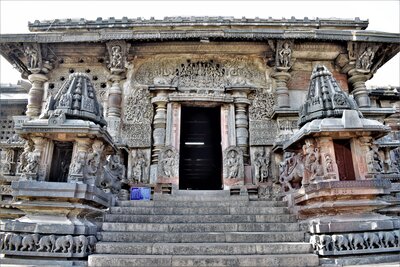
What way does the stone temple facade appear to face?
toward the camera
